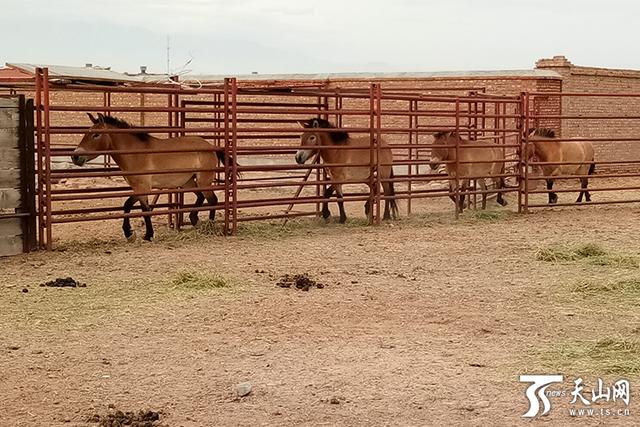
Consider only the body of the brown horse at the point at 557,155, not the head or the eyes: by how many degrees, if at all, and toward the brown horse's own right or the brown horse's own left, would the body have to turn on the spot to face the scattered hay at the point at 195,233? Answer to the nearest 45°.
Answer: approximately 45° to the brown horse's own left

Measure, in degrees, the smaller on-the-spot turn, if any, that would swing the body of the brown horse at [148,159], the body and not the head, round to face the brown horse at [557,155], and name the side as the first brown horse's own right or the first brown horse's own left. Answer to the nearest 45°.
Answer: approximately 135° to the first brown horse's own right

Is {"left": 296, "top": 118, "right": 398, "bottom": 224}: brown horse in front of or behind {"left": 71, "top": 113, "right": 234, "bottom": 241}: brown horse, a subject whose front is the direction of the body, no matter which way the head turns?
behind

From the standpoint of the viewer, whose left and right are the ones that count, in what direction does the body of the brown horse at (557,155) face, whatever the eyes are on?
facing to the left of the viewer

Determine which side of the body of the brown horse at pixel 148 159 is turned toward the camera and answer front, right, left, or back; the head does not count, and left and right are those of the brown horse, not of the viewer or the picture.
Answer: left

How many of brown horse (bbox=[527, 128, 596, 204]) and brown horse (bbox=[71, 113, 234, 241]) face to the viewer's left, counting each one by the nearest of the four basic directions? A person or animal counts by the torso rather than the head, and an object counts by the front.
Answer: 2
